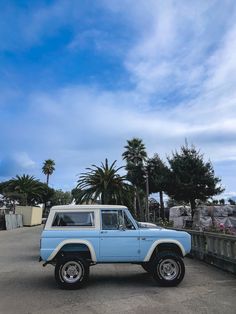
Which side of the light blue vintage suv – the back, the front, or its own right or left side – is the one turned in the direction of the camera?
right

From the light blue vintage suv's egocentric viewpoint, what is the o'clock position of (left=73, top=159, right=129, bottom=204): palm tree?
The palm tree is roughly at 9 o'clock from the light blue vintage suv.

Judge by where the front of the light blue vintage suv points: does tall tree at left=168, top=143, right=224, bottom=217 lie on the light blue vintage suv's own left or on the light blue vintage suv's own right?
on the light blue vintage suv's own left
